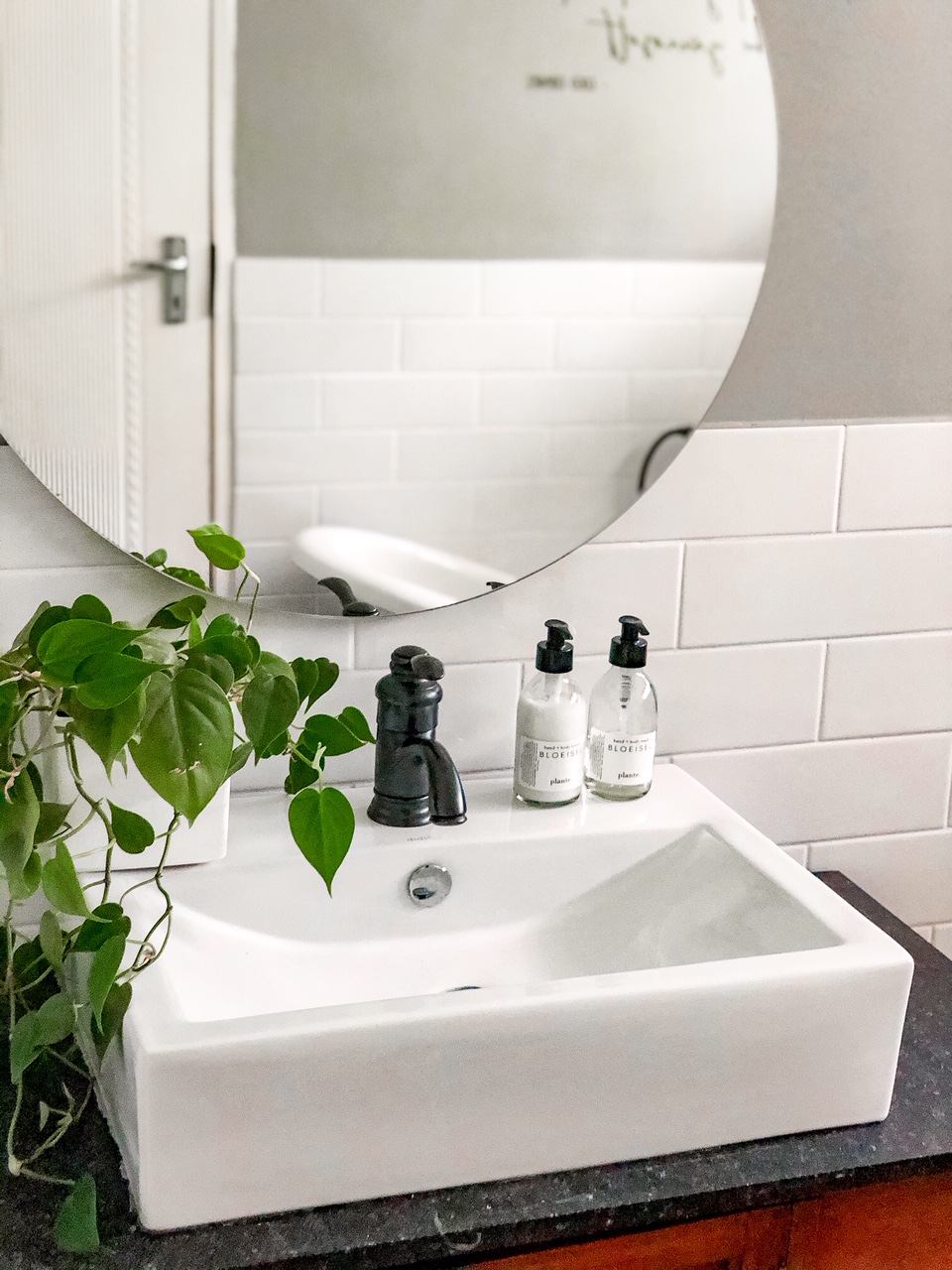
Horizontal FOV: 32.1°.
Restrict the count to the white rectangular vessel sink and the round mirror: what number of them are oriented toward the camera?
2

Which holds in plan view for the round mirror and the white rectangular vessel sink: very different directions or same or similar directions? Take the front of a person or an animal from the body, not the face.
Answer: same or similar directions

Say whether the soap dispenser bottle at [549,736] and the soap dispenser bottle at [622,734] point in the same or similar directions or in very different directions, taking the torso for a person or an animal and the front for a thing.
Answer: same or similar directions

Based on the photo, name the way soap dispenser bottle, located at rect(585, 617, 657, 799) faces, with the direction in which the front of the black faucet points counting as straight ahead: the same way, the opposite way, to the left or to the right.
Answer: the same way

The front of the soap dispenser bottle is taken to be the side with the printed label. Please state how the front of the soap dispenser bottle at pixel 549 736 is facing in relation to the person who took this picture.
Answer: facing the viewer and to the right of the viewer

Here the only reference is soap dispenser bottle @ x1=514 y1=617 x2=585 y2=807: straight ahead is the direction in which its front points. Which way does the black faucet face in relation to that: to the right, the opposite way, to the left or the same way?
the same way

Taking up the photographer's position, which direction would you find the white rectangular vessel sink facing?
facing the viewer
